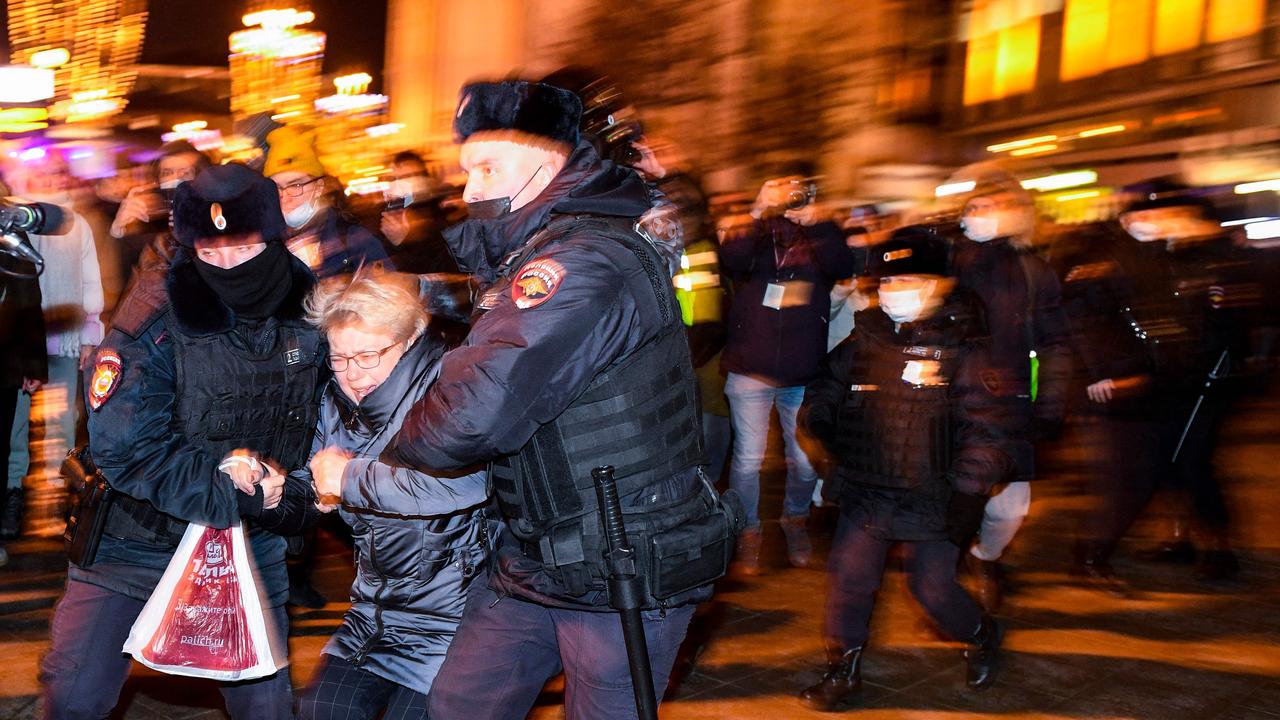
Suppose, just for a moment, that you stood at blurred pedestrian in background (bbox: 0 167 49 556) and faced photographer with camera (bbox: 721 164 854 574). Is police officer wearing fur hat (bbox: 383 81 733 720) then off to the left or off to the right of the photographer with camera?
right

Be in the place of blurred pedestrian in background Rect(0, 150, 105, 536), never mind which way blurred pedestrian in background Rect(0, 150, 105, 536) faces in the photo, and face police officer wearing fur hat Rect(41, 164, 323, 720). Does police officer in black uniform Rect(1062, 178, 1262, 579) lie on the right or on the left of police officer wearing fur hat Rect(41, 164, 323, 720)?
left

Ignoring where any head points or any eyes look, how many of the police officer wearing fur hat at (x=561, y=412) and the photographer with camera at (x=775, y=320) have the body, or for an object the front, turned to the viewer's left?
1

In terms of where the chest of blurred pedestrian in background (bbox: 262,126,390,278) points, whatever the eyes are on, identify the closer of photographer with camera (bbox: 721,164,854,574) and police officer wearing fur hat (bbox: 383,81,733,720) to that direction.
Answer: the police officer wearing fur hat

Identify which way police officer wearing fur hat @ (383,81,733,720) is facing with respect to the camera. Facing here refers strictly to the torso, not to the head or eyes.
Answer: to the viewer's left

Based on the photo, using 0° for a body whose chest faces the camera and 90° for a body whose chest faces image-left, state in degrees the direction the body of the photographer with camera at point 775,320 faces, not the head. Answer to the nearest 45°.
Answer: approximately 0°

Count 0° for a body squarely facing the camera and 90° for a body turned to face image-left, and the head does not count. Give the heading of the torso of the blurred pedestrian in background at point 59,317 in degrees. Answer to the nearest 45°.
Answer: approximately 45°

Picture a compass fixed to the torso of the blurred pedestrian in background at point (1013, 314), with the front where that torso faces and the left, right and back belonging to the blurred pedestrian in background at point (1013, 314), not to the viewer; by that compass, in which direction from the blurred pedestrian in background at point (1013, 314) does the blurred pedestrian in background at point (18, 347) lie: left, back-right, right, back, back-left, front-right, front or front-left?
front-right

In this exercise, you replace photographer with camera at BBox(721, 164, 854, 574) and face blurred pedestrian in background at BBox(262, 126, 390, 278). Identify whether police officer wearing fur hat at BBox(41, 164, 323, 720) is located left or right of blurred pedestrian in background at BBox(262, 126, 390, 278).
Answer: left

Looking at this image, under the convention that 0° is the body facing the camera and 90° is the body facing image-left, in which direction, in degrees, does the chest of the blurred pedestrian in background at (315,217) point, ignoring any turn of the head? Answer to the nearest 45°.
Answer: approximately 45°

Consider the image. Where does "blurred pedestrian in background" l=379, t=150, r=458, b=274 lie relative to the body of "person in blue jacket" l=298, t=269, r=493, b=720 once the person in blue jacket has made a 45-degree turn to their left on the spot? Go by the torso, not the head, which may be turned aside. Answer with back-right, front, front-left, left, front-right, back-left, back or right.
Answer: back

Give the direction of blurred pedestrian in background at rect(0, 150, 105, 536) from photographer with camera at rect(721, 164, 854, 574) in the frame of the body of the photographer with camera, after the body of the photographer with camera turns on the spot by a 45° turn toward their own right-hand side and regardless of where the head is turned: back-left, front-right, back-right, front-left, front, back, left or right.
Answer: front-right

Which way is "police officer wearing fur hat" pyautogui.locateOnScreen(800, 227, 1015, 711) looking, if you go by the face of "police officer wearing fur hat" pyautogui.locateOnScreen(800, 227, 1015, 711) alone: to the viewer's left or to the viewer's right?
to the viewer's left

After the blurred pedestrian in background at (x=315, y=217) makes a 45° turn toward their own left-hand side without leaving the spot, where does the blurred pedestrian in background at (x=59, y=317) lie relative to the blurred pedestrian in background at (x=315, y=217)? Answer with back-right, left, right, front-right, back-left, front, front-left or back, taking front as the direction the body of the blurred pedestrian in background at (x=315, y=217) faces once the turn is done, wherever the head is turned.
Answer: back-right
